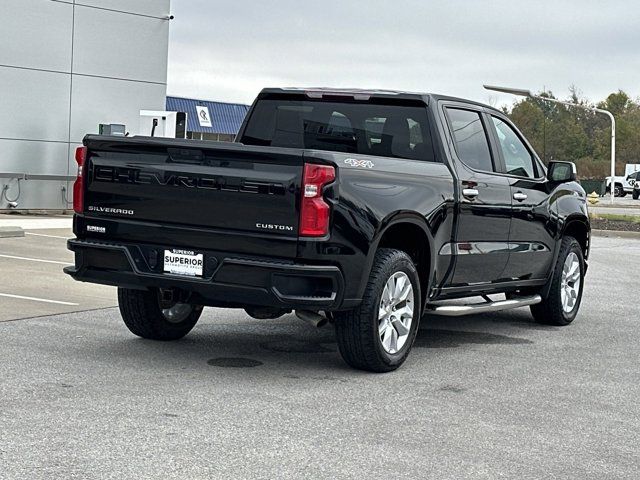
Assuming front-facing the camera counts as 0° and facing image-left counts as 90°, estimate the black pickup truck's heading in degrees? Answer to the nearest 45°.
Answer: approximately 225°
